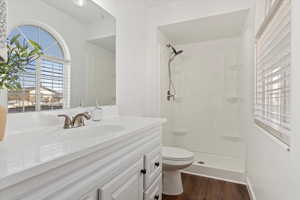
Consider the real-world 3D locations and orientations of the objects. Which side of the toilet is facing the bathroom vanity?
right

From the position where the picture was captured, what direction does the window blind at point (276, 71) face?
facing to the left of the viewer

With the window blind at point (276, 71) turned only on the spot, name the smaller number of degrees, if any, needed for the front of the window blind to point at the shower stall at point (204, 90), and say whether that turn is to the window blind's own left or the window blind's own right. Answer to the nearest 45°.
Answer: approximately 45° to the window blind's own right

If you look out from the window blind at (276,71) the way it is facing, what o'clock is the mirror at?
The mirror is roughly at 11 o'clock from the window blind.

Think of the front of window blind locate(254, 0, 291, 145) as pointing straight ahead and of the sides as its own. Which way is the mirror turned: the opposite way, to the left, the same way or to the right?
the opposite way

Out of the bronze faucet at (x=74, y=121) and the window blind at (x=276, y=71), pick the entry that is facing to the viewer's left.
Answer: the window blind

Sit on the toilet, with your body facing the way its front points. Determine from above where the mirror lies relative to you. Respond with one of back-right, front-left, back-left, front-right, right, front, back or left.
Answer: back-right

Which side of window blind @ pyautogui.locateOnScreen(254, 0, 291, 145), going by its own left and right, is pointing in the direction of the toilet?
front
